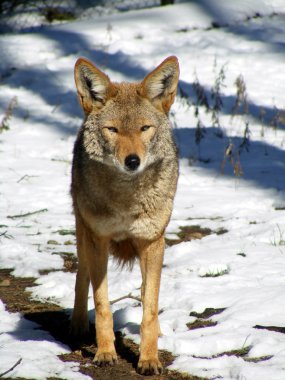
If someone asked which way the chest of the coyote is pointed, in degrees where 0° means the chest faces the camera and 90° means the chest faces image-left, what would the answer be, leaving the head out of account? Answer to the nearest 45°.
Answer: approximately 0°
